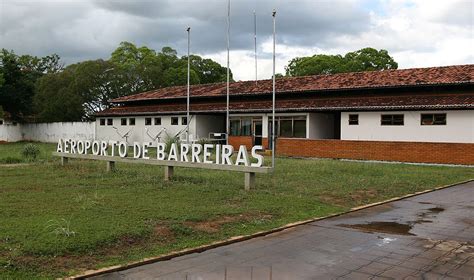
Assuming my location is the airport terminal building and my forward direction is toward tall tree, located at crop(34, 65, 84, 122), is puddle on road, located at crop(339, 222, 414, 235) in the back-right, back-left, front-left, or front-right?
back-left

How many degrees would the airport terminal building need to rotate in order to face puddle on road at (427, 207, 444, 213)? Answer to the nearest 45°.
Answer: approximately 45° to its left

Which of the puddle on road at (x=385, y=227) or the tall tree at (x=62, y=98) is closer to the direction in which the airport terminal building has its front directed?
the puddle on road

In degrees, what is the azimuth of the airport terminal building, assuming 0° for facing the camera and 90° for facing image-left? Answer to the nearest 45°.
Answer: approximately 45°

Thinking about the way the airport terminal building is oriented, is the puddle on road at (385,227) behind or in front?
in front

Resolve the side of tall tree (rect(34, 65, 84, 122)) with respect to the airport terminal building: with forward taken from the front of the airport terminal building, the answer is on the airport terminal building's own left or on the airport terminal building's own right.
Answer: on the airport terminal building's own right

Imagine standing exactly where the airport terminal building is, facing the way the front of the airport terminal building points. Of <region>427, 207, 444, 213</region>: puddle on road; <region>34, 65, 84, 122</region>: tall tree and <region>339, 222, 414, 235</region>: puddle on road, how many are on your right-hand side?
1
